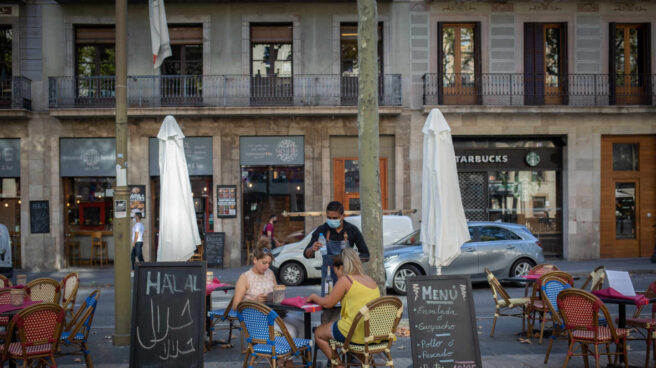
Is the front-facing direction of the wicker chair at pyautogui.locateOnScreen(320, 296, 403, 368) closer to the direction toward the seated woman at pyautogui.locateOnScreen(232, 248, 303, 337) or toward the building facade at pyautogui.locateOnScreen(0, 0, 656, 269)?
the seated woman

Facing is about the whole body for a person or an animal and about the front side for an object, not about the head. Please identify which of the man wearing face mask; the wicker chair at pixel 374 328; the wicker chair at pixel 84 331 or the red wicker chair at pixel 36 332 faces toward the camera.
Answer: the man wearing face mask

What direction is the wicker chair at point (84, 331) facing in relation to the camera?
to the viewer's left

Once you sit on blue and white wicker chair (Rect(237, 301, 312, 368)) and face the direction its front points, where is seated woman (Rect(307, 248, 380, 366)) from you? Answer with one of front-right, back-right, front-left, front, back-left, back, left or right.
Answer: front-right

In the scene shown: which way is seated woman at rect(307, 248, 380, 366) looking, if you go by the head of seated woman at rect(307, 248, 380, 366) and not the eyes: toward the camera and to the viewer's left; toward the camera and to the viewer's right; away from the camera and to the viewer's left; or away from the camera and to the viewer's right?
away from the camera and to the viewer's left

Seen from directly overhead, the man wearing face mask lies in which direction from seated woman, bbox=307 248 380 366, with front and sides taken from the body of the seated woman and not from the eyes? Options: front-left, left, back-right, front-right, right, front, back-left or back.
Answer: front-right

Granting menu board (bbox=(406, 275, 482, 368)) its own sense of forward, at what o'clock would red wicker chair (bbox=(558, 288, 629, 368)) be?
The red wicker chair is roughly at 8 o'clock from the menu board.

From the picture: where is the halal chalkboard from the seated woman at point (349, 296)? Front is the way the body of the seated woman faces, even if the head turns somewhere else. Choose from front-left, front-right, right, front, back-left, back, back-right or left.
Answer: front-left

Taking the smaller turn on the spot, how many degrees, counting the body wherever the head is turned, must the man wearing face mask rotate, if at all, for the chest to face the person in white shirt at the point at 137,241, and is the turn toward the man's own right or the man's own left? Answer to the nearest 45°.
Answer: approximately 135° to the man's own right

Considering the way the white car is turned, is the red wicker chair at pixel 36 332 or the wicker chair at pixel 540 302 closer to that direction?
the red wicker chair
